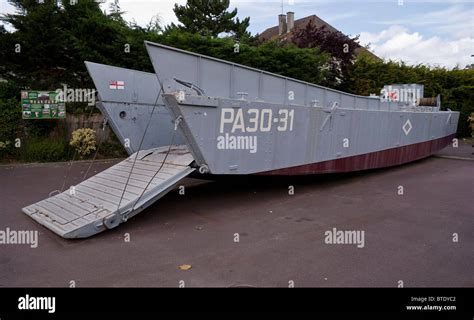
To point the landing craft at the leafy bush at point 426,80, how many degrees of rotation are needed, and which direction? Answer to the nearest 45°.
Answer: approximately 180°

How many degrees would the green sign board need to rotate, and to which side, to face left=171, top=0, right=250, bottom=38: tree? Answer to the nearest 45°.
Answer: approximately 135° to its left

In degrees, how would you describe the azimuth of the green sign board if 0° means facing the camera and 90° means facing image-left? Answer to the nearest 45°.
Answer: approximately 0°

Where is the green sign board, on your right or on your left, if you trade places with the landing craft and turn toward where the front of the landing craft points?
on your right

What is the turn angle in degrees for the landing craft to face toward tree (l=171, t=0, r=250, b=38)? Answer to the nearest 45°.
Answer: approximately 135° to its right

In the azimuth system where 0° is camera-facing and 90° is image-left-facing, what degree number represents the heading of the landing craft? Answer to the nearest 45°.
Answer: approximately 45°

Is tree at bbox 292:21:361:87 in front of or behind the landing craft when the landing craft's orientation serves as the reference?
behind
